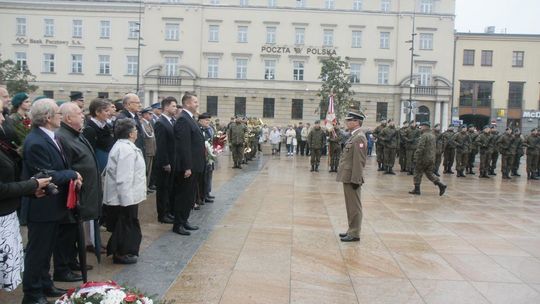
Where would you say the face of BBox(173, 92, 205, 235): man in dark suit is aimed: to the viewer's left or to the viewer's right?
to the viewer's right

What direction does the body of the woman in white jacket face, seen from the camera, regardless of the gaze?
to the viewer's right

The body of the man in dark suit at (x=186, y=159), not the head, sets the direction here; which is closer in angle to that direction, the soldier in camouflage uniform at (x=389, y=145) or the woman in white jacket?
the soldier in camouflage uniform

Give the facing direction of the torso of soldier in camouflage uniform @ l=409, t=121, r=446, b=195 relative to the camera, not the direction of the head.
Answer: to the viewer's left

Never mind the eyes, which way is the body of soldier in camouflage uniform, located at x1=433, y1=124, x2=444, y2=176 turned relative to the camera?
to the viewer's left

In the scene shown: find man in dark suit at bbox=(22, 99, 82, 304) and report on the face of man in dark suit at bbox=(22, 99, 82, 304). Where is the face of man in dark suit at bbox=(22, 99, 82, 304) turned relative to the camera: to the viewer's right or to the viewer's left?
to the viewer's right

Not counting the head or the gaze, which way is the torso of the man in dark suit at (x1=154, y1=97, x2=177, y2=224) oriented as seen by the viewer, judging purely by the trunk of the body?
to the viewer's right

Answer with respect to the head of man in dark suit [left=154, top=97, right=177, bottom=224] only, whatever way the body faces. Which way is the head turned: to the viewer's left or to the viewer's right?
to the viewer's right

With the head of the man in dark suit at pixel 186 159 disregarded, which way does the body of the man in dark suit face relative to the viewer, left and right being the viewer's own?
facing to the right of the viewer

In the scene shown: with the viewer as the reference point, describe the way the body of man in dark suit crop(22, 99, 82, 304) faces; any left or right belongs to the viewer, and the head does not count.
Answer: facing to the right of the viewer
